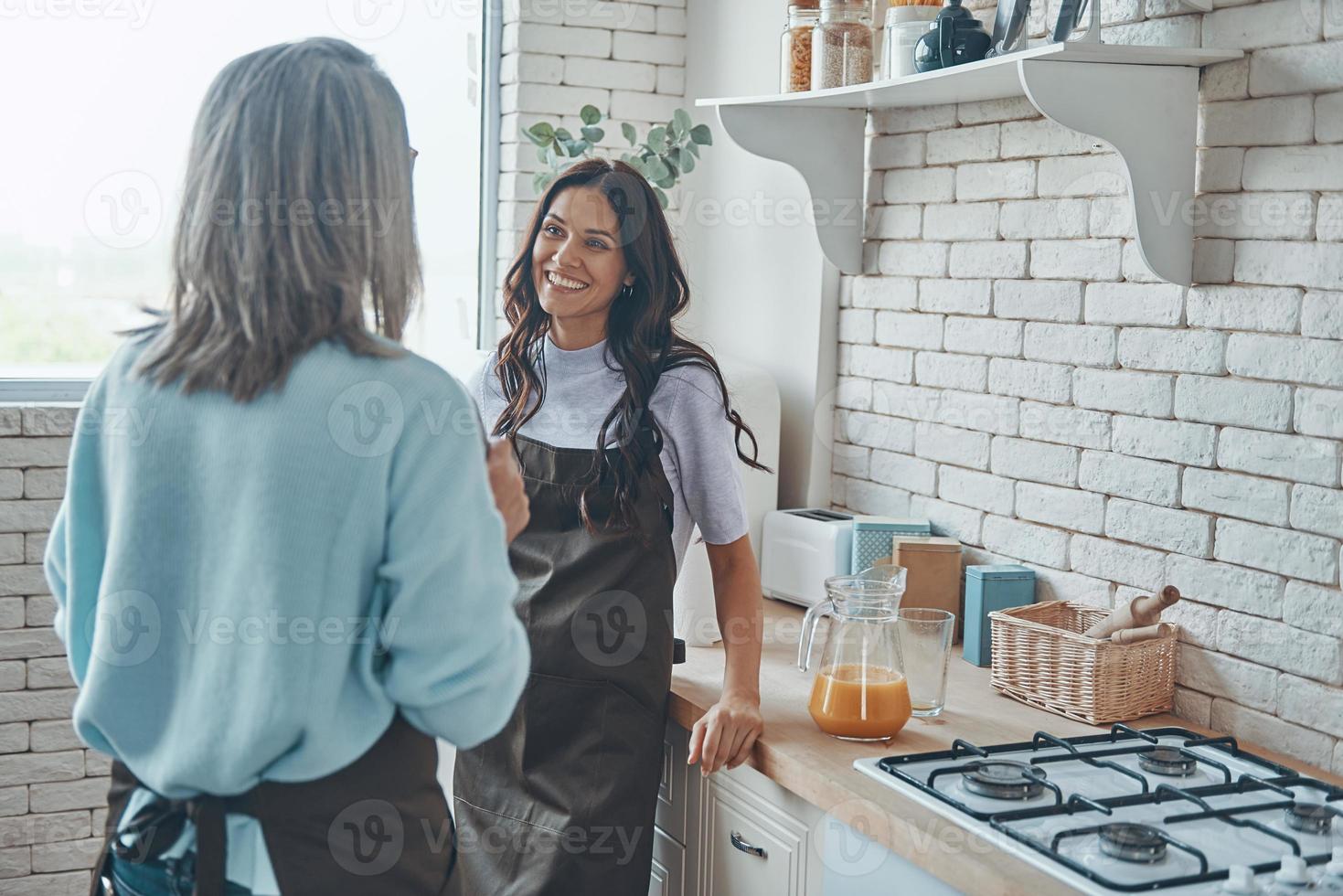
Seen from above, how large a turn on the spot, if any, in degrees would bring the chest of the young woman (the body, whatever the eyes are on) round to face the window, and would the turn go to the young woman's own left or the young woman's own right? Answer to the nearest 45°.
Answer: approximately 90° to the young woman's own right

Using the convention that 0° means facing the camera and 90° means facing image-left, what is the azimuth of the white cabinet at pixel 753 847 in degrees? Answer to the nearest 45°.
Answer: approximately 45°

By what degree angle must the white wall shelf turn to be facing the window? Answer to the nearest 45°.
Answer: approximately 45° to its right

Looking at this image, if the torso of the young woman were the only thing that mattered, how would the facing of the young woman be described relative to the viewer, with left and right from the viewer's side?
facing the viewer and to the left of the viewer

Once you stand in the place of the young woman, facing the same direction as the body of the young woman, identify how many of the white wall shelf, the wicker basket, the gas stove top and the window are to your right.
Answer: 1

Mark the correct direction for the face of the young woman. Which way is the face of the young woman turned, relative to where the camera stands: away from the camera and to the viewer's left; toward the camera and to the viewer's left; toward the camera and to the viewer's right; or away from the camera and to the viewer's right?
toward the camera and to the viewer's left

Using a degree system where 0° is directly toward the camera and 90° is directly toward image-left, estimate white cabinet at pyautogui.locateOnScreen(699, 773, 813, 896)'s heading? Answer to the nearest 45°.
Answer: approximately 45°

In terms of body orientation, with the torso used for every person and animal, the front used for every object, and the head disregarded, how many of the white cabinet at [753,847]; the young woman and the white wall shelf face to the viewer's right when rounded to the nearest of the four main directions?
0
